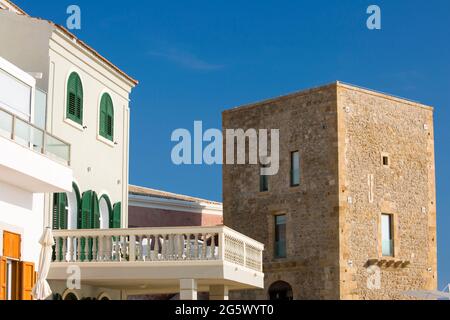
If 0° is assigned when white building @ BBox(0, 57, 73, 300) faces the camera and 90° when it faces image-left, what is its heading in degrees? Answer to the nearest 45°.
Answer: approximately 315°

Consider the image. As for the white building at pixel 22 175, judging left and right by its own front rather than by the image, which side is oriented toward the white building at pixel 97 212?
left

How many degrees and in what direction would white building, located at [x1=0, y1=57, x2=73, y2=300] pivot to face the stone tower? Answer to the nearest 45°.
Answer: approximately 90° to its left

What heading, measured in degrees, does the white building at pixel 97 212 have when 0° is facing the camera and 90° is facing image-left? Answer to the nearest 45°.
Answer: approximately 315°

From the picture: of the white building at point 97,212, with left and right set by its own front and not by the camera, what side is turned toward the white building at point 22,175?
right
